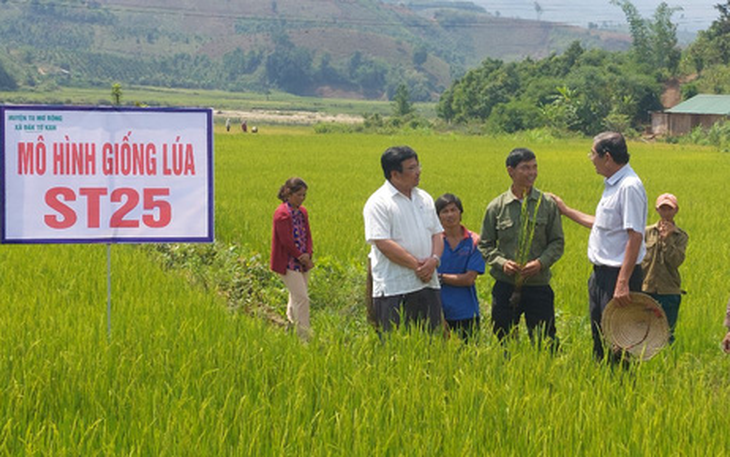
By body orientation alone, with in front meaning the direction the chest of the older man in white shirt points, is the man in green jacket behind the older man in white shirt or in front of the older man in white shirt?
in front

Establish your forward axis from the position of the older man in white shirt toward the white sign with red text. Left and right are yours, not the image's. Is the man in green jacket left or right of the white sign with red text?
right

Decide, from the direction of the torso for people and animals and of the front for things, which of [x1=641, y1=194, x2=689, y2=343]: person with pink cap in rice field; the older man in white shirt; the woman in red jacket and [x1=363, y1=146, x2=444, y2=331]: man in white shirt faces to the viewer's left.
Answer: the older man in white shirt

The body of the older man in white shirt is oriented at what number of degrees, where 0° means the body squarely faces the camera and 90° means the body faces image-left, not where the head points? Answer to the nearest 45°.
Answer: approximately 90°

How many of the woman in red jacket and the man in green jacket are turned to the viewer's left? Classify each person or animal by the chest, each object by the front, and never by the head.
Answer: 0

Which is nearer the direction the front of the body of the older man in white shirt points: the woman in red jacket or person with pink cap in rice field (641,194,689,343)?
the woman in red jacket

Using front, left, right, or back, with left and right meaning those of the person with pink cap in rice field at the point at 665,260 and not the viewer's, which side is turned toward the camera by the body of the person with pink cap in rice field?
front

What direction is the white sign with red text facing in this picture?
toward the camera

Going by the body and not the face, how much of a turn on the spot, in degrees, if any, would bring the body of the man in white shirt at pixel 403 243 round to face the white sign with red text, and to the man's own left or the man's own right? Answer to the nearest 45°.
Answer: approximately 135° to the man's own right

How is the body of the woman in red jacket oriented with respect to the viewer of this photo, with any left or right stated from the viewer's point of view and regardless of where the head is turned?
facing the viewer and to the right of the viewer

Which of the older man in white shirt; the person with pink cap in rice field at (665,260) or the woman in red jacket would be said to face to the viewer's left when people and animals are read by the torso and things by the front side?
the older man in white shirt

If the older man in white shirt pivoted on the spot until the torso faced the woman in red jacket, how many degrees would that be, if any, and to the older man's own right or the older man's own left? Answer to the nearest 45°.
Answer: approximately 45° to the older man's own right

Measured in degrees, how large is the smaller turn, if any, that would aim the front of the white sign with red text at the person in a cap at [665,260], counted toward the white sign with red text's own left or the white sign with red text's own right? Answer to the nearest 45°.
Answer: approximately 90° to the white sign with red text's own left

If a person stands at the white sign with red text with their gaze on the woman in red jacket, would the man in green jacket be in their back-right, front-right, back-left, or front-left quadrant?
front-right

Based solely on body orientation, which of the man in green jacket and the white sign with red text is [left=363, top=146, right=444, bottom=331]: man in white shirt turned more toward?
the man in green jacket
